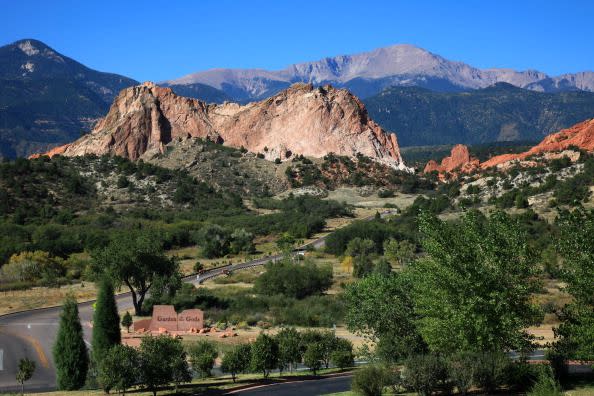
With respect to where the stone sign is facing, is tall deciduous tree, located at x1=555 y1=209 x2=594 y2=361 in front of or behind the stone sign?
in front

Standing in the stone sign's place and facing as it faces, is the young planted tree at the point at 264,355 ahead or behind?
ahead

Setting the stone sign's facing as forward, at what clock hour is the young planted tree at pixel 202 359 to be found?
The young planted tree is roughly at 12 o'clock from the stone sign.

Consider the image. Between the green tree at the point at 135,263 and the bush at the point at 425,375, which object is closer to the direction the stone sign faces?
the bush

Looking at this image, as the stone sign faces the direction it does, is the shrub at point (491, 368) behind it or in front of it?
in front

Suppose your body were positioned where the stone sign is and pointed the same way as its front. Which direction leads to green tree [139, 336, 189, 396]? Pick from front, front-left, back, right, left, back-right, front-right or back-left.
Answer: front

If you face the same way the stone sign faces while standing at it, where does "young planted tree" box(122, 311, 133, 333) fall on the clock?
The young planted tree is roughly at 4 o'clock from the stone sign.

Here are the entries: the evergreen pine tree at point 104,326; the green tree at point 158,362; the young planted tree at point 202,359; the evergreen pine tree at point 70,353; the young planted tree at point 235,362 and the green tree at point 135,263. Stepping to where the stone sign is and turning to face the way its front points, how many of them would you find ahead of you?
5

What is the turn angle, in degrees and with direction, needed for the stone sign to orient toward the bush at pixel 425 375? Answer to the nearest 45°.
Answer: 0° — it already faces it

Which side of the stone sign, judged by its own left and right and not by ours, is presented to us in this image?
front
